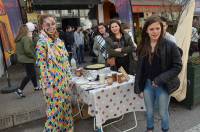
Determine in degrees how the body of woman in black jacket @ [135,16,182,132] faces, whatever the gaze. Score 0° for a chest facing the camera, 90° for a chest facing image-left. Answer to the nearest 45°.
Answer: approximately 0°

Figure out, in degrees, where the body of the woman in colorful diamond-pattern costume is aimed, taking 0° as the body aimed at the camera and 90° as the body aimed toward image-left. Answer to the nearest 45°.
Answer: approximately 315°

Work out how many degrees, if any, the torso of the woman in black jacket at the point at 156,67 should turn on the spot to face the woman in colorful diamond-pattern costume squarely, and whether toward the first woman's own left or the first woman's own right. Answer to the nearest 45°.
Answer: approximately 90° to the first woman's own right

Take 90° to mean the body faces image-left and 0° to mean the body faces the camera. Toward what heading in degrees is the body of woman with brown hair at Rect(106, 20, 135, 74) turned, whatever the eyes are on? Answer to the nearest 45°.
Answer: approximately 0°

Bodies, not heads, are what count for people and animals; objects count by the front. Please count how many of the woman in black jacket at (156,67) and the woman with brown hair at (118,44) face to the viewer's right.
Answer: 0

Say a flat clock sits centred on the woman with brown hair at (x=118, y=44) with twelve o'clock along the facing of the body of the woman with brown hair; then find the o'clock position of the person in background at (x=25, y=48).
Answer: The person in background is roughly at 4 o'clock from the woman with brown hair.

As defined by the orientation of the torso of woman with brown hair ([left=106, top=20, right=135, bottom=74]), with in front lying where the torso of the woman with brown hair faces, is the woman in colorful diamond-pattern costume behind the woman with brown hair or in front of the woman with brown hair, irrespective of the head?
in front

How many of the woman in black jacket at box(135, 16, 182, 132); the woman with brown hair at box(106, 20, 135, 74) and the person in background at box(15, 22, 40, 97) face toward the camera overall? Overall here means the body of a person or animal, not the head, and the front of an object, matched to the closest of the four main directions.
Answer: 2

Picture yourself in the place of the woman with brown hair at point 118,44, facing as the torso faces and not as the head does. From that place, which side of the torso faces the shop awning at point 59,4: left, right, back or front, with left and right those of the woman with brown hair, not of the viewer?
back

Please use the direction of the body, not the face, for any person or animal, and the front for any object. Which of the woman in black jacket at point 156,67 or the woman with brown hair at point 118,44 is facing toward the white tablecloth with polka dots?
the woman with brown hair

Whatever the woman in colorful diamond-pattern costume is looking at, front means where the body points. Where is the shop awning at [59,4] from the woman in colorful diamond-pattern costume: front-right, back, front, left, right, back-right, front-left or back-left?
back-left

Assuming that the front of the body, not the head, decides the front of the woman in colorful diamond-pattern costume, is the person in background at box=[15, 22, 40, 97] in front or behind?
behind
